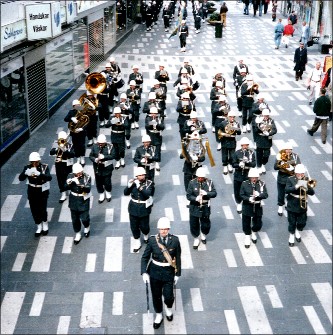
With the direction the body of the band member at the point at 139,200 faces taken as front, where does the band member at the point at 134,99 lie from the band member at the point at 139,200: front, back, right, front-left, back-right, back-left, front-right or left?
back

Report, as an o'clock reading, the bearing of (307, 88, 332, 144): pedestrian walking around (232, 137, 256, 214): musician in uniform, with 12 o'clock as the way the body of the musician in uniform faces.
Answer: The pedestrian walking is roughly at 7 o'clock from the musician in uniform.

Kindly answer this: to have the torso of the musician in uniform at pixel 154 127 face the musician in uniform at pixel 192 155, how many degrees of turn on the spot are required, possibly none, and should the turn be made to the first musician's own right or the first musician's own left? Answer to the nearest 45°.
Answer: approximately 45° to the first musician's own left

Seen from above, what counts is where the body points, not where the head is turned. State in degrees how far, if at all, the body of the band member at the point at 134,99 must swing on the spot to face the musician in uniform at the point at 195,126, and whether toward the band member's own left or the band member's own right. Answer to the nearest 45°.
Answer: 0° — they already face them

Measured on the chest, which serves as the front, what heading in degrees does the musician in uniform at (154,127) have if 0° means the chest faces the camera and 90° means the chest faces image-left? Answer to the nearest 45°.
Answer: approximately 0°

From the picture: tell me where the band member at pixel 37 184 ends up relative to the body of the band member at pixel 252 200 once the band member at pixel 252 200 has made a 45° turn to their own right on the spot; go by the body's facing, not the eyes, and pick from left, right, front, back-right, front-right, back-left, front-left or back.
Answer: front-right

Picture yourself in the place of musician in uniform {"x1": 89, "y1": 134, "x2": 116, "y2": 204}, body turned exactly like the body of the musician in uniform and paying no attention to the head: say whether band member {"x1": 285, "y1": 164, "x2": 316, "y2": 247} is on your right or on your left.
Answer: on your left

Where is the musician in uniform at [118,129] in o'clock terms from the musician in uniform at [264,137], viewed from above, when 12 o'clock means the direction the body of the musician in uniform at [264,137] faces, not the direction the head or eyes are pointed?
the musician in uniform at [118,129] is roughly at 3 o'clock from the musician in uniform at [264,137].

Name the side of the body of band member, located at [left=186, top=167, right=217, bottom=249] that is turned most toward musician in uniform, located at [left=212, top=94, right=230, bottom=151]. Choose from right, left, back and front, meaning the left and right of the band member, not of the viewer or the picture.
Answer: back
